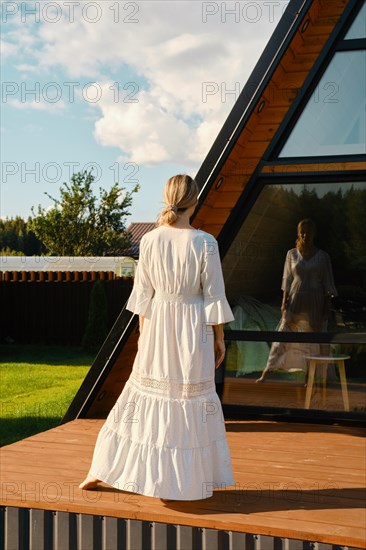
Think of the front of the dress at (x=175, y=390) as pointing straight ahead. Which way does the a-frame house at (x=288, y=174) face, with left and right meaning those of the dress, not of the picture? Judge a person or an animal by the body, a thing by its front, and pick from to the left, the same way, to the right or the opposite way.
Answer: the opposite way

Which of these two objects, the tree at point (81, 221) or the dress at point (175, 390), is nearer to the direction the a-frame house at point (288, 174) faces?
the dress

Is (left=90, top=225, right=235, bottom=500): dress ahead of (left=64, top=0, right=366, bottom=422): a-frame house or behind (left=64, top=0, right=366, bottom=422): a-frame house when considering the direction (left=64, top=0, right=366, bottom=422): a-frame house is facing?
ahead

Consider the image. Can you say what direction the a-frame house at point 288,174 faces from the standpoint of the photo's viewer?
facing the viewer

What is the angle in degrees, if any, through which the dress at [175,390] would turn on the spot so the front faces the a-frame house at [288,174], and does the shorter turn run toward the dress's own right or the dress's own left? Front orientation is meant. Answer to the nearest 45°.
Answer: approximately 45° to the dress's own right

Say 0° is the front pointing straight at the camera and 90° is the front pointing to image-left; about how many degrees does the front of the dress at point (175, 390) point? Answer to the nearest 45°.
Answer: approximately 180°

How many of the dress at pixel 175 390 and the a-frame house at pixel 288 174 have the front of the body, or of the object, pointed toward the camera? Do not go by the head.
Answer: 1
